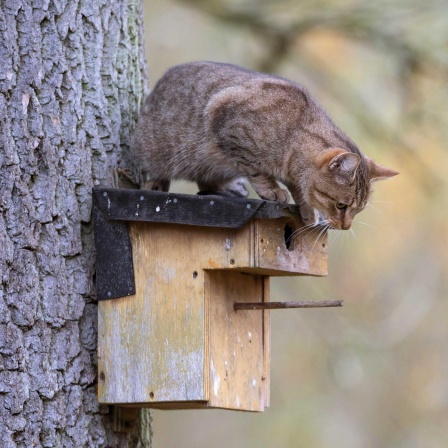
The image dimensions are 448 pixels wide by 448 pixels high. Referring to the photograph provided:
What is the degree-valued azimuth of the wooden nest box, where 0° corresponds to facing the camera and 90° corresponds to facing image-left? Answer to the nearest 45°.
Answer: approximately 315°
